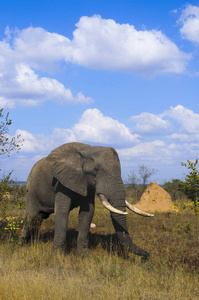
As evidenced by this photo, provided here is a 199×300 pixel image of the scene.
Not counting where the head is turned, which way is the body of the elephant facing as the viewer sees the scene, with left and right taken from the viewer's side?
facing the viewer and to the right of the viewer

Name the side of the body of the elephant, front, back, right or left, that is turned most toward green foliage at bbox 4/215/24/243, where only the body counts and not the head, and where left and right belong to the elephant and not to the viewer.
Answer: back

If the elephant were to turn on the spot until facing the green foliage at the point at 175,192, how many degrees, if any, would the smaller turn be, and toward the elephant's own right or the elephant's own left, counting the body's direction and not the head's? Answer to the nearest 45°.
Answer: approximately 135° to the elephant's own left
